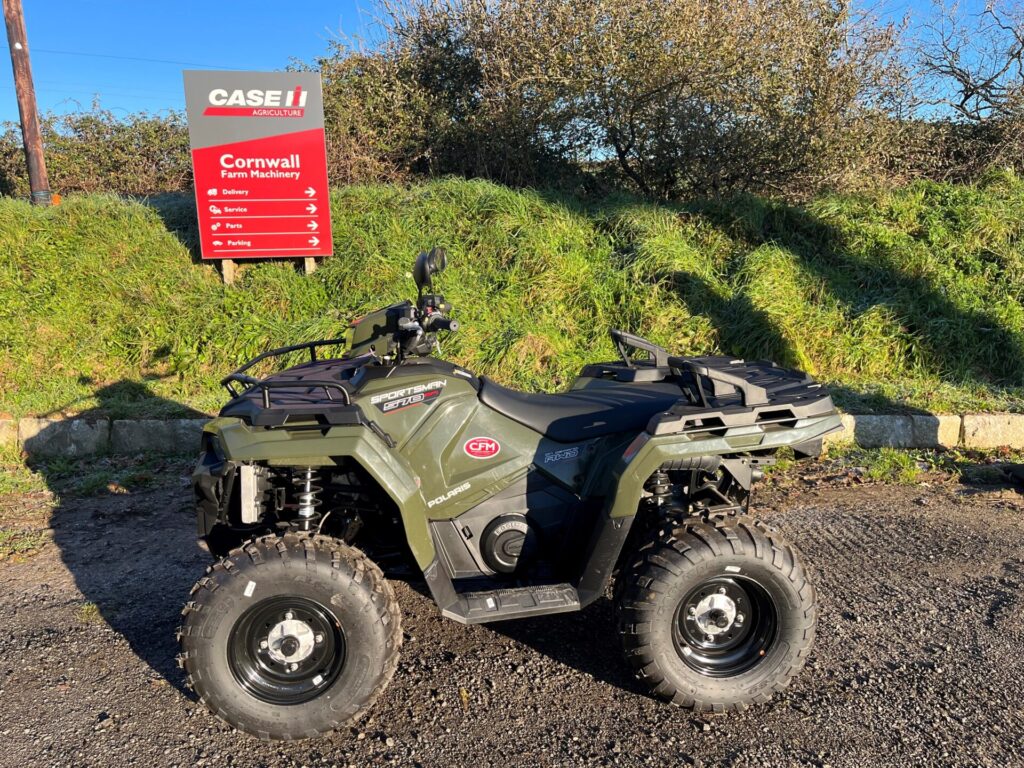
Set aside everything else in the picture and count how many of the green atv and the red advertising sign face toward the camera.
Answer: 1

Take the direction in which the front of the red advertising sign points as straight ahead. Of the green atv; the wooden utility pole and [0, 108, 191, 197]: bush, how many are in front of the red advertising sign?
1

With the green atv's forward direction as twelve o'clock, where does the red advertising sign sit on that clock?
The red advertising sign is roughly at 2 o'clock from the green atv.

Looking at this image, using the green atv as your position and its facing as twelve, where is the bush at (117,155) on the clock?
The bush is roughly at 2 o'clock from the green atv.

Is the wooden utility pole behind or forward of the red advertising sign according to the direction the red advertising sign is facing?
behind

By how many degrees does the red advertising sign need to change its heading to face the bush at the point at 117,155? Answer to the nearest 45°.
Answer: approximately 135° to its right

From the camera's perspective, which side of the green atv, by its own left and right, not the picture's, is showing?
left

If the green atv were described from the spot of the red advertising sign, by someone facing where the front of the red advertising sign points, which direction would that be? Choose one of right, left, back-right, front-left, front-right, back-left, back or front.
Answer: front

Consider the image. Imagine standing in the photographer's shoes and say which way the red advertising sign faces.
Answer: facing the viewer
